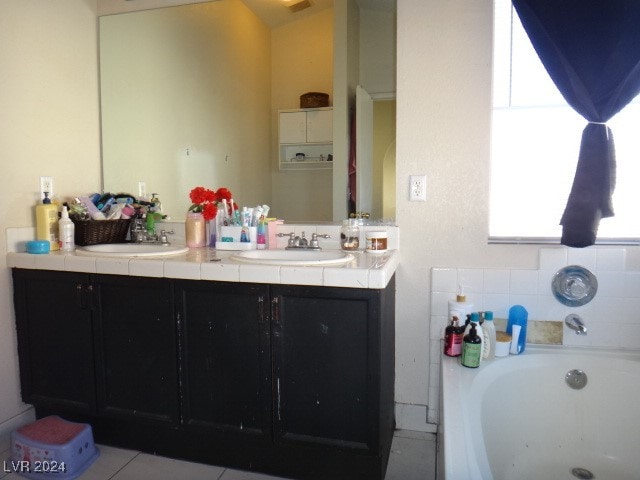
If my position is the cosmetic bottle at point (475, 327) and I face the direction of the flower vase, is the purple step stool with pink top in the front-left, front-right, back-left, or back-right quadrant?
front-left

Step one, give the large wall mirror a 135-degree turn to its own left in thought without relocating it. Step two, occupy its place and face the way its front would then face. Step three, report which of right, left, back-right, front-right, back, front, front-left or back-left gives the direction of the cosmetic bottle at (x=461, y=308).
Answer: front-right

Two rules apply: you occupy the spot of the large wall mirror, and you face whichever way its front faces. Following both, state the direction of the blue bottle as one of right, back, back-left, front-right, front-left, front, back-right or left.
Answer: left

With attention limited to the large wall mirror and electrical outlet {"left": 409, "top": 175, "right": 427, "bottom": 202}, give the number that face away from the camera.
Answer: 0

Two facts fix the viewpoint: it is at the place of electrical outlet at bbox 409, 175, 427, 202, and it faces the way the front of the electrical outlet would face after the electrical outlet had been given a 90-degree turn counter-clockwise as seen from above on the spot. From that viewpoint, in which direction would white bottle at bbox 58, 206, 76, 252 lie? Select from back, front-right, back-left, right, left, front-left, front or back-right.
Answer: back

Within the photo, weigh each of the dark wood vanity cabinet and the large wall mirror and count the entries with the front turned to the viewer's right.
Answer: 0

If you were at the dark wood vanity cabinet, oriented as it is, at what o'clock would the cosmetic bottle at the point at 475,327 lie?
The cosmetic bottle is roughly at 8 o'clock from the dark wood vanity cabinet.

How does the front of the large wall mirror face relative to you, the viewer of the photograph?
facing the viewer and to the left of the viewer

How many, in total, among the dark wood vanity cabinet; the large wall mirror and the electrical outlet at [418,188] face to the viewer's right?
0

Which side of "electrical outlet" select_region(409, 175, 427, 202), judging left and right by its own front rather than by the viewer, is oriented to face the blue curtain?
left
